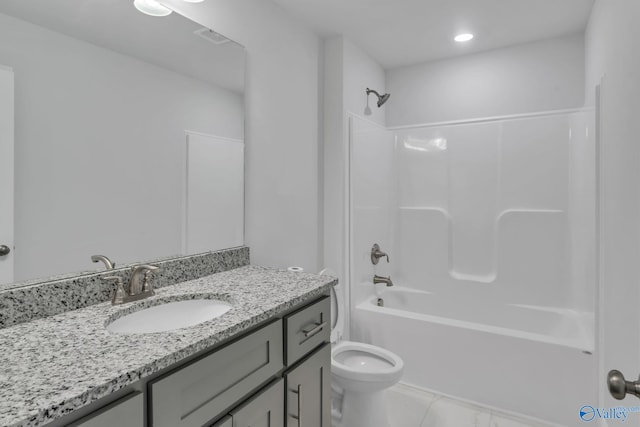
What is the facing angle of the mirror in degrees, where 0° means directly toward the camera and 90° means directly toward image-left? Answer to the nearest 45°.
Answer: approximately 315°

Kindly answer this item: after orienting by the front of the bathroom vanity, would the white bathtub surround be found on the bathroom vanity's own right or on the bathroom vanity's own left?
on the bathroom vanity's own left

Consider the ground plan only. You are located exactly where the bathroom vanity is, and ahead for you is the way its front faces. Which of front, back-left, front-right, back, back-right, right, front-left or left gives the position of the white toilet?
left

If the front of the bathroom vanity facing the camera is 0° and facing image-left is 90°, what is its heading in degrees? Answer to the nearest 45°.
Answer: approximately 315°

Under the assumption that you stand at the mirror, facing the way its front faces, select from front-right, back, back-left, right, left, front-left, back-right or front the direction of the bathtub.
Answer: front-left
